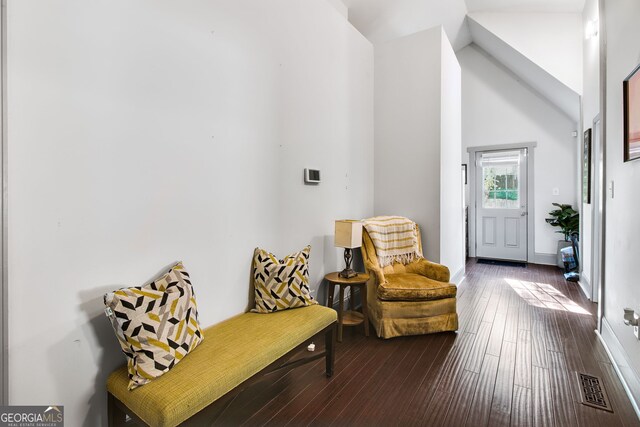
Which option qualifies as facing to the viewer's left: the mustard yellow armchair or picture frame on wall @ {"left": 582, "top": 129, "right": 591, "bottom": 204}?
the picture frame on wall

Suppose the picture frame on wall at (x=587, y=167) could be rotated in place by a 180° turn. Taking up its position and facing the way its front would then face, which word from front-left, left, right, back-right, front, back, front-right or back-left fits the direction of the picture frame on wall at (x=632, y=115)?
right

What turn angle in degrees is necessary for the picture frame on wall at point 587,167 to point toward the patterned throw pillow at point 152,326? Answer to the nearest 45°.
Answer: approximately 90° to its left

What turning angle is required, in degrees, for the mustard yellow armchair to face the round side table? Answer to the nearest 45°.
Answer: approximately 135° to its right

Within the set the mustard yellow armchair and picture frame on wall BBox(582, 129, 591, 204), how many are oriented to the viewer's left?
1

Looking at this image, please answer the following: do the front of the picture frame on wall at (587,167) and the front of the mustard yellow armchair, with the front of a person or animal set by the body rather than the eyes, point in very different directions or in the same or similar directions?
very different directions

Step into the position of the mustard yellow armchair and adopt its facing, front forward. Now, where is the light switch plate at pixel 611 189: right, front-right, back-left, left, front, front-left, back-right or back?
front-left

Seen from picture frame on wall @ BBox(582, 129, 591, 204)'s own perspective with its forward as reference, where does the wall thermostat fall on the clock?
The wall thermostat is roughly at 10 o'clock from the picture frame on wall.

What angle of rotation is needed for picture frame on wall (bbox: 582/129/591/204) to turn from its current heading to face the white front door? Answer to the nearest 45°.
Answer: approximately 45° to its right

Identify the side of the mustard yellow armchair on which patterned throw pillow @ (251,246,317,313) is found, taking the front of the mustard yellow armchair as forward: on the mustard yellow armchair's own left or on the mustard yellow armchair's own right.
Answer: on the mustard yellow armchair's own right

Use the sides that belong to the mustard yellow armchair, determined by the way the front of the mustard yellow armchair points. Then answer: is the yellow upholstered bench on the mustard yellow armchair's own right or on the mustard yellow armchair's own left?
on the mustard yellow armchair's own right

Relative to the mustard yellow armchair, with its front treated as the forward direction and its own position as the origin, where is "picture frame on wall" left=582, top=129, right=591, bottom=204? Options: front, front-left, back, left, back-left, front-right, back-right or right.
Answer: left

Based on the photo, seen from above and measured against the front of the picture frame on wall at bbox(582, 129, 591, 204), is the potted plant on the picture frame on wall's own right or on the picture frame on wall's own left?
on the picture frame on wall's own right

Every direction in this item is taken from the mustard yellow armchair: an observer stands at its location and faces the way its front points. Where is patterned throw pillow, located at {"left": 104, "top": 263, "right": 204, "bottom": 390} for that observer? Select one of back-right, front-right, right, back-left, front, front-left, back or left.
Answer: right

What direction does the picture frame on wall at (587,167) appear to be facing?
to the viewer's left
